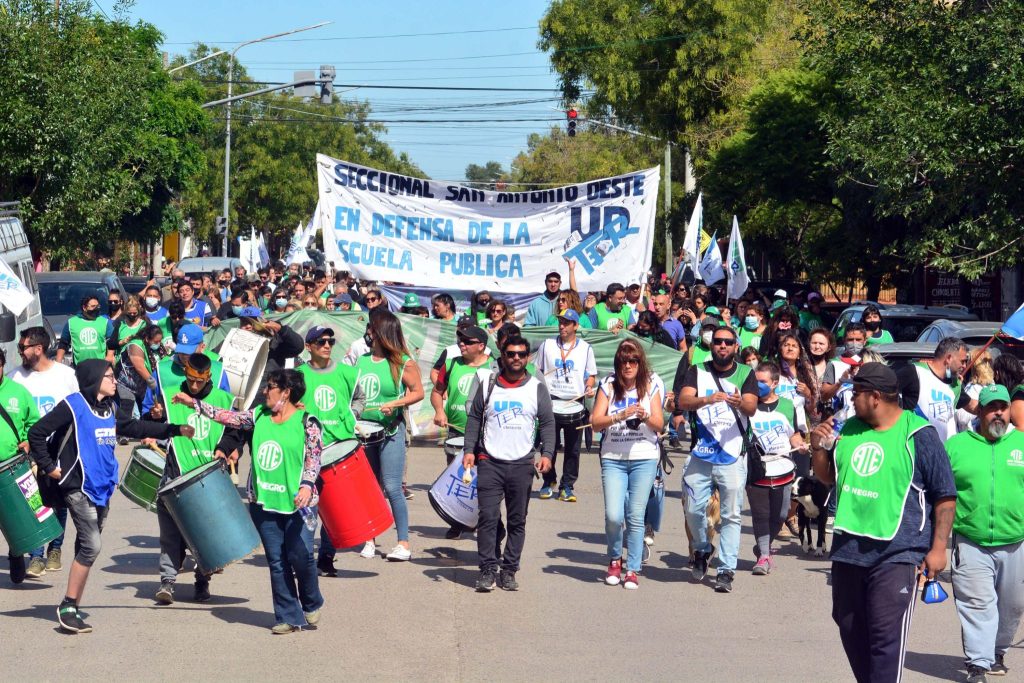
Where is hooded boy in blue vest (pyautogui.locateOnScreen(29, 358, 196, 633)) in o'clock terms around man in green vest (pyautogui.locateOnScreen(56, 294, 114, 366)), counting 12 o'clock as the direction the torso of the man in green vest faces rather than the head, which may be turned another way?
The hooded boy in blue vest is roughly at 12 o'clock from the man in green vest.

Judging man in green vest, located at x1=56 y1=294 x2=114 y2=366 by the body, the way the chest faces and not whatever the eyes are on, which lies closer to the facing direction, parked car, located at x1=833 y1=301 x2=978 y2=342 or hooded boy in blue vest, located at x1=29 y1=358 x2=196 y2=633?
the hooded boy in blue vest

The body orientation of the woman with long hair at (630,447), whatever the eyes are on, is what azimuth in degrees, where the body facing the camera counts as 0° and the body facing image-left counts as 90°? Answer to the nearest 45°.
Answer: approximately 0°

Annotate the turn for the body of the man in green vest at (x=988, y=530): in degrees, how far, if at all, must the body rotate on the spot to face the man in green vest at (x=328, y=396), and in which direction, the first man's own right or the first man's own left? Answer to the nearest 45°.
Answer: approximately 90° to the first man's own right

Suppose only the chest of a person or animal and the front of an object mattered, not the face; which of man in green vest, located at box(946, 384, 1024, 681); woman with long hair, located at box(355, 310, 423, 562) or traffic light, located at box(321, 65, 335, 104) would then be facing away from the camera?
the traffic light

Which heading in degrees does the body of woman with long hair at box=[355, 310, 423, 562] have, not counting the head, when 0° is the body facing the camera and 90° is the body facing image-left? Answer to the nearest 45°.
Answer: approximately 45°

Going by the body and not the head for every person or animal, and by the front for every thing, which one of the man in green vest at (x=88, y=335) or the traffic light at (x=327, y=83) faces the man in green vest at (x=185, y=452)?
the man in green vest at (x=88, y=335)

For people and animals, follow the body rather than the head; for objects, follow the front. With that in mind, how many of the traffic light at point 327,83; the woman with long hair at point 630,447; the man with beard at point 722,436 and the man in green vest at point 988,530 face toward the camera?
3

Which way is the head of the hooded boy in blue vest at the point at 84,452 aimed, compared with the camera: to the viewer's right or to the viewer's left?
to the viewer's right

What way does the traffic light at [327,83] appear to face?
away from the camera

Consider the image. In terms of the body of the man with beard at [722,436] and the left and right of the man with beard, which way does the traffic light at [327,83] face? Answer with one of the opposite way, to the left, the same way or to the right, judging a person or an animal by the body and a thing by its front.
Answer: the opposite way
